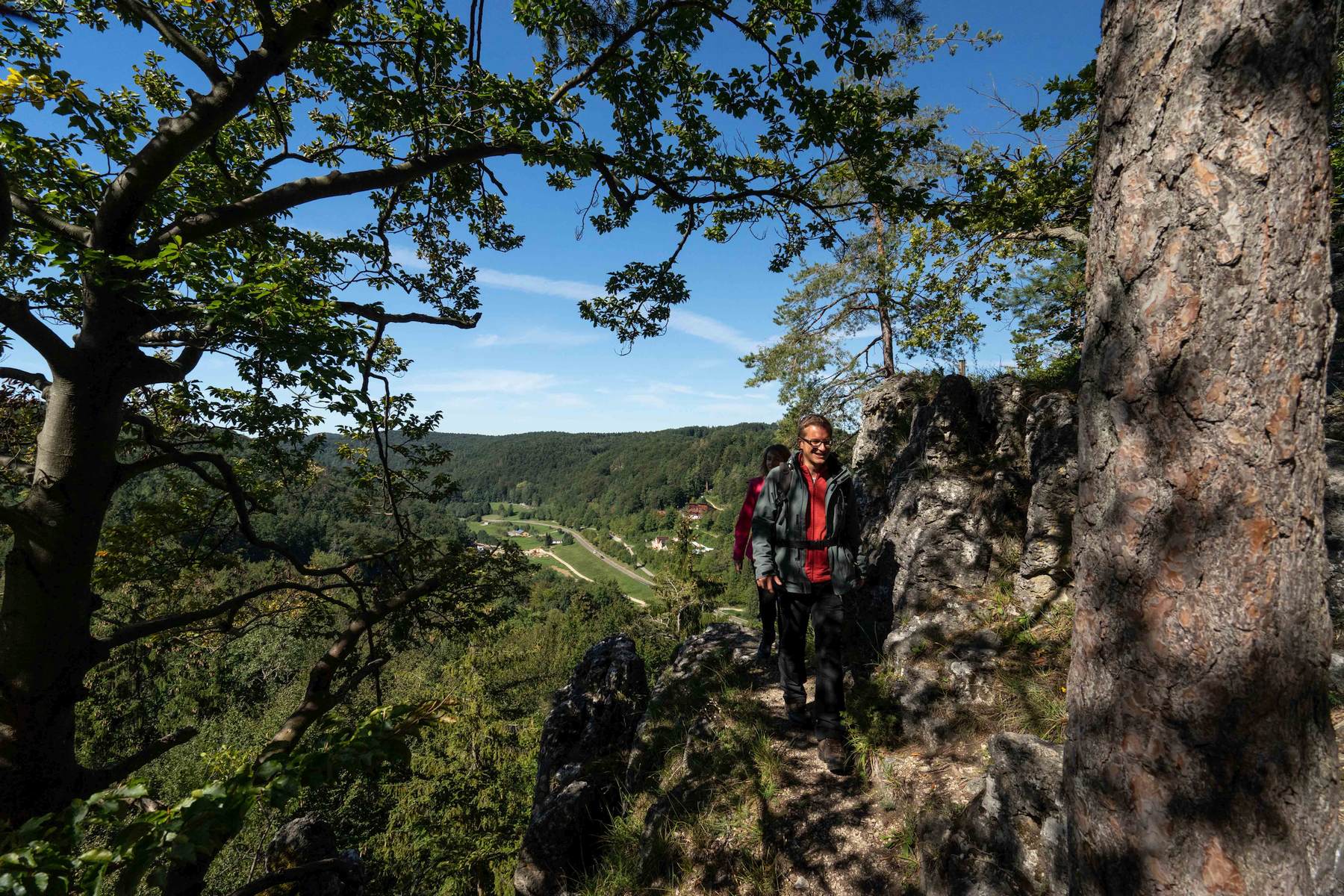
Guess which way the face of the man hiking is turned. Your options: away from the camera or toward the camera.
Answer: toward the camera

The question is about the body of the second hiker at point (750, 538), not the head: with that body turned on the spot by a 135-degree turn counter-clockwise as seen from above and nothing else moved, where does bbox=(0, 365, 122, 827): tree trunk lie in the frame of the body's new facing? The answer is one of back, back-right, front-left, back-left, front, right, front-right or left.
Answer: back

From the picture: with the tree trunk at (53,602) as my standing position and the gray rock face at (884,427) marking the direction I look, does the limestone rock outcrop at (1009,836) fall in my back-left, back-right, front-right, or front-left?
front-right

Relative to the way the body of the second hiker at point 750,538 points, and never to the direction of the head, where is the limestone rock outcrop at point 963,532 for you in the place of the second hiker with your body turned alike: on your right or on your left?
on your left

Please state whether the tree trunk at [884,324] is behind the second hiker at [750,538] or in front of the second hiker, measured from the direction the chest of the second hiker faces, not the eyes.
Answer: behind

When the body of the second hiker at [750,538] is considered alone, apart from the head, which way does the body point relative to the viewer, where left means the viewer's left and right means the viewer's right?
facing the viewer
